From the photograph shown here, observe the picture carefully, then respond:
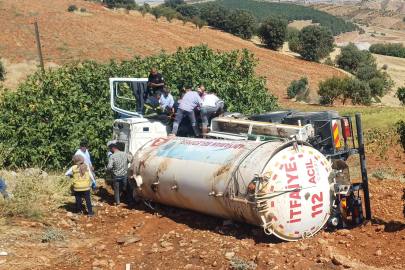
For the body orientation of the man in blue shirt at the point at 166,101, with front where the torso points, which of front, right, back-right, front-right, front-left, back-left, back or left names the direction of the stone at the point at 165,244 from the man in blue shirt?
front

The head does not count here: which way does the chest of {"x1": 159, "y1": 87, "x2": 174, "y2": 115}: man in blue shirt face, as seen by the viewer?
toward the camera

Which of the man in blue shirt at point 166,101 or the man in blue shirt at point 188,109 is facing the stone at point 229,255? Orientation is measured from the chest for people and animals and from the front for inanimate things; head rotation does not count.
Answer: the man in blue shirt at point 166,101

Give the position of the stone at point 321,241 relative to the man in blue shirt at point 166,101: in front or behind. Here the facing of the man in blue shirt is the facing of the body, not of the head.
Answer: in front

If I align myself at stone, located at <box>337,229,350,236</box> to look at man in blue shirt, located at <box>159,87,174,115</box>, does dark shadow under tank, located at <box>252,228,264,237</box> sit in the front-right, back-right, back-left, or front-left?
front-left
